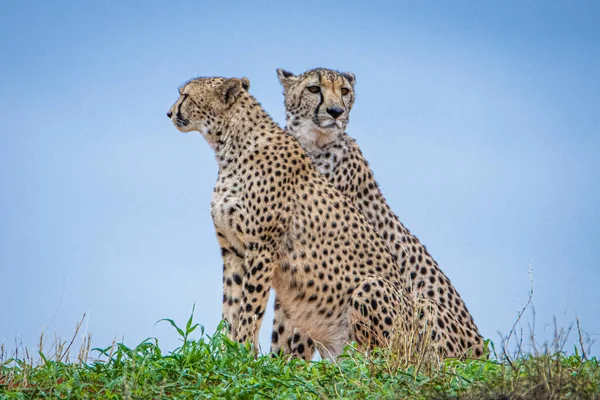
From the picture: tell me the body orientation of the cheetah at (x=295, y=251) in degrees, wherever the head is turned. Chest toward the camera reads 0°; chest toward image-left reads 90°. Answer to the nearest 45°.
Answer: approximately 90°
